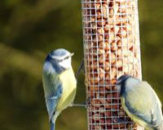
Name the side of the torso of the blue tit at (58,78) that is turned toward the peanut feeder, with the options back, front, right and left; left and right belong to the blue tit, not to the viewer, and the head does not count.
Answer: front

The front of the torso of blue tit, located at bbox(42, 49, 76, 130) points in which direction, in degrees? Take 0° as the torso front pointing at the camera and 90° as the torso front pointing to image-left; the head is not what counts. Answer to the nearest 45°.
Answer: approximately 270°
